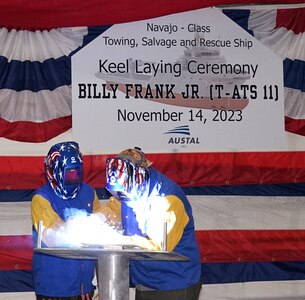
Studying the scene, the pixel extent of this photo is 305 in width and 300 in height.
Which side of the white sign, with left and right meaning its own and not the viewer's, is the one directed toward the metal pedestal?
front

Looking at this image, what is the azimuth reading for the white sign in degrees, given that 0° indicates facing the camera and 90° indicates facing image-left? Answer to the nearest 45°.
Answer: approximately 0°
